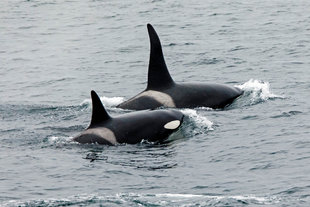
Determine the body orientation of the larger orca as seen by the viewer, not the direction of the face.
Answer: to the viewer's right
